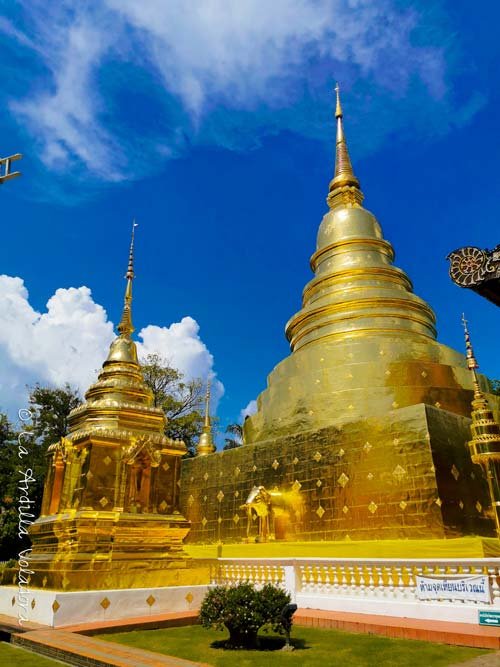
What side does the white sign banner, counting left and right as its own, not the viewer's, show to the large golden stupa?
back

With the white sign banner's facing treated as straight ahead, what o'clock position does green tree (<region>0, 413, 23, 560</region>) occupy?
The green tree is roughly at 4 o'clock from the white sign banner.

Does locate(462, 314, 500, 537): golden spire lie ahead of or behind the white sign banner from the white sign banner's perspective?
behind

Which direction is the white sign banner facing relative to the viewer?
toward the camera

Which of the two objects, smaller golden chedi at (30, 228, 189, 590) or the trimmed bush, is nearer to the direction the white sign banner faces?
the trimmed bush

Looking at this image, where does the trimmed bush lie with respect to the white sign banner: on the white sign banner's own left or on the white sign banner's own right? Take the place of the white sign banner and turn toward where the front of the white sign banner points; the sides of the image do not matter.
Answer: on the white sign banner's own right

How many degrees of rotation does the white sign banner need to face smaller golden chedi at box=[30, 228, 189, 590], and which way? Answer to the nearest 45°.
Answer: approximately 90° to its right

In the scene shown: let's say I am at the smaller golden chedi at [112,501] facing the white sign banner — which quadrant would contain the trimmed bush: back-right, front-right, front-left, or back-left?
front-right

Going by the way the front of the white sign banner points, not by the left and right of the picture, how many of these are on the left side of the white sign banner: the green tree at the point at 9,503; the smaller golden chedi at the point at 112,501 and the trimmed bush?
0
